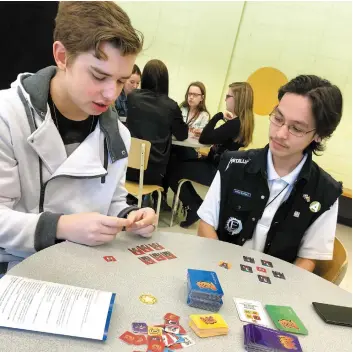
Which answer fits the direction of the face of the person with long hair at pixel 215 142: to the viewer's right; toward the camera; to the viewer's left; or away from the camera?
to the viewer's left

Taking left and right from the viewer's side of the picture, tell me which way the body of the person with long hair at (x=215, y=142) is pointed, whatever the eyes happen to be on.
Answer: facing to the left of the viewer

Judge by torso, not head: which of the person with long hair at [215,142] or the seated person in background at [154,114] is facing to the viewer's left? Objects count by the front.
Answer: the person with long hair

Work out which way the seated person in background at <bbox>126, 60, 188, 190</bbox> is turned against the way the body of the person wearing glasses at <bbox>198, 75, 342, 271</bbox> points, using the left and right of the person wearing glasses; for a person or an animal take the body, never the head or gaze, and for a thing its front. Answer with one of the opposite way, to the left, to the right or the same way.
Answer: the opposite way

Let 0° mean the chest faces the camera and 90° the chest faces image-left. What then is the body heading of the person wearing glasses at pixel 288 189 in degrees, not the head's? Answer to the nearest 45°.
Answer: approximately 45°

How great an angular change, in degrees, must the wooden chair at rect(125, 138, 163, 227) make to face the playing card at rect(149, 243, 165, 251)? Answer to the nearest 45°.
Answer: approximately 135° to its right

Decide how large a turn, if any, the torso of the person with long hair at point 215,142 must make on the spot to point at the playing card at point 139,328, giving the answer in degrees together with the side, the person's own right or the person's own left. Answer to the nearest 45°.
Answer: approximately 90° to the person's own left

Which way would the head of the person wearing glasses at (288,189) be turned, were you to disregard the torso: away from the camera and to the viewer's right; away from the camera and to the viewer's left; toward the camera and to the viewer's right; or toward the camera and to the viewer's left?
toward the camera and to the viewer's left

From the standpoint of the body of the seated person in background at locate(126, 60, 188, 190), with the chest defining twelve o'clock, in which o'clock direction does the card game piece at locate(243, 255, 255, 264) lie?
The card game piece is roughly at 4 o'clock from the seated person in background.

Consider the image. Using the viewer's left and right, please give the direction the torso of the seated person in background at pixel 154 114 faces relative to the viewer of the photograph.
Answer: facing away from the viewer and to the right of the viewer

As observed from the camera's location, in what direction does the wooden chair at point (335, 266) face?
facing the viewer and to the left of the viewer

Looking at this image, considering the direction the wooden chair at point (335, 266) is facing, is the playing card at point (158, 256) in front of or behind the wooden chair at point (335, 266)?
in front

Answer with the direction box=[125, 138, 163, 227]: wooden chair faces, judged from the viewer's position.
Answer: facing away from the viewer and to the right of the viewer

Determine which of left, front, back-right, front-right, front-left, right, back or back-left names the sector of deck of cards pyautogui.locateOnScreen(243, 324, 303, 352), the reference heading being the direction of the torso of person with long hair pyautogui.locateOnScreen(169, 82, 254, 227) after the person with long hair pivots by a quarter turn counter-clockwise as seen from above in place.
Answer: front

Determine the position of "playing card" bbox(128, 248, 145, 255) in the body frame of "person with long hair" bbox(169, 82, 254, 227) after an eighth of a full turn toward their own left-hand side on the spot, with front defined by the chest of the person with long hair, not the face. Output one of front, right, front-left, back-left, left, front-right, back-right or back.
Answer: front-left

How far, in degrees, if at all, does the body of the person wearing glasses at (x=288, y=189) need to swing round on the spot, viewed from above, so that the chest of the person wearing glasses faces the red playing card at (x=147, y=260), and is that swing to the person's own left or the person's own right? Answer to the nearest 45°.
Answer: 0° — they already face it

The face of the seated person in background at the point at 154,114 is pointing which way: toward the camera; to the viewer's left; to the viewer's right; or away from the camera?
away from the camera
